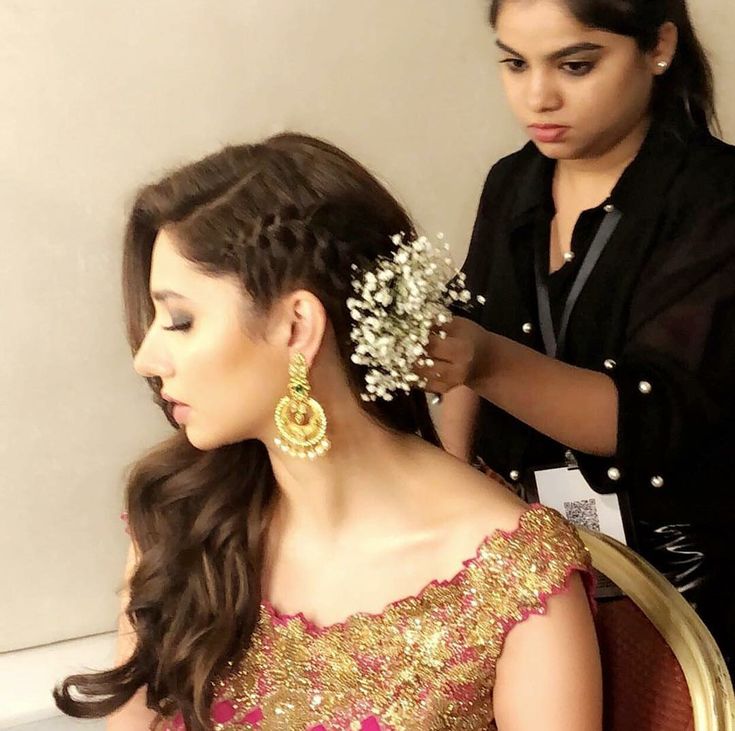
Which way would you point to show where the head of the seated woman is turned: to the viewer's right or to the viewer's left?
to the viewer's left

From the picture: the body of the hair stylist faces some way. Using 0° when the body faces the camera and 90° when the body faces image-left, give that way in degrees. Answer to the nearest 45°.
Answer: approximately 45°

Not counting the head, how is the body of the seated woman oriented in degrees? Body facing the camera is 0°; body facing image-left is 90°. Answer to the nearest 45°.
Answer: approximately 45°
